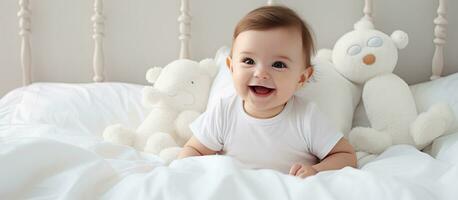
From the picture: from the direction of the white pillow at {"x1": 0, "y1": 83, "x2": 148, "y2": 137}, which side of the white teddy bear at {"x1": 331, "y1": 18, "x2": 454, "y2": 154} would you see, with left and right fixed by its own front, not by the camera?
right

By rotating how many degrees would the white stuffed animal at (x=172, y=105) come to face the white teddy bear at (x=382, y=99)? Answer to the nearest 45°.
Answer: approximately 45° to its left

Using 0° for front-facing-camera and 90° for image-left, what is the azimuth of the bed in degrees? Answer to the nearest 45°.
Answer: approximately 0°

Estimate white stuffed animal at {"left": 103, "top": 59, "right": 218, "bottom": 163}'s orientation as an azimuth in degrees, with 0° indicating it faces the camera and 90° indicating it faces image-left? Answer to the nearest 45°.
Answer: approximately 315°

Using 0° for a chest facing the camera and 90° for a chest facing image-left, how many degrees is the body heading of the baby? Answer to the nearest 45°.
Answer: approximately 0°

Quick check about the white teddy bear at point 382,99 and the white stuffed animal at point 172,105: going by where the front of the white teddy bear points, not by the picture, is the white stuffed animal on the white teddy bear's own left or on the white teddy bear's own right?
on the white teddy bear's own right
